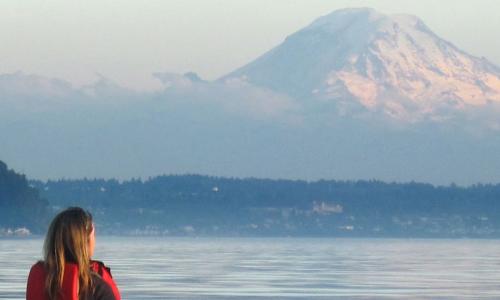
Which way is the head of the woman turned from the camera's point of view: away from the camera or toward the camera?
away from the camera

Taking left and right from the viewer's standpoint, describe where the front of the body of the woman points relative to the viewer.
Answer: facing away from the viewer and to the right of the viewer
